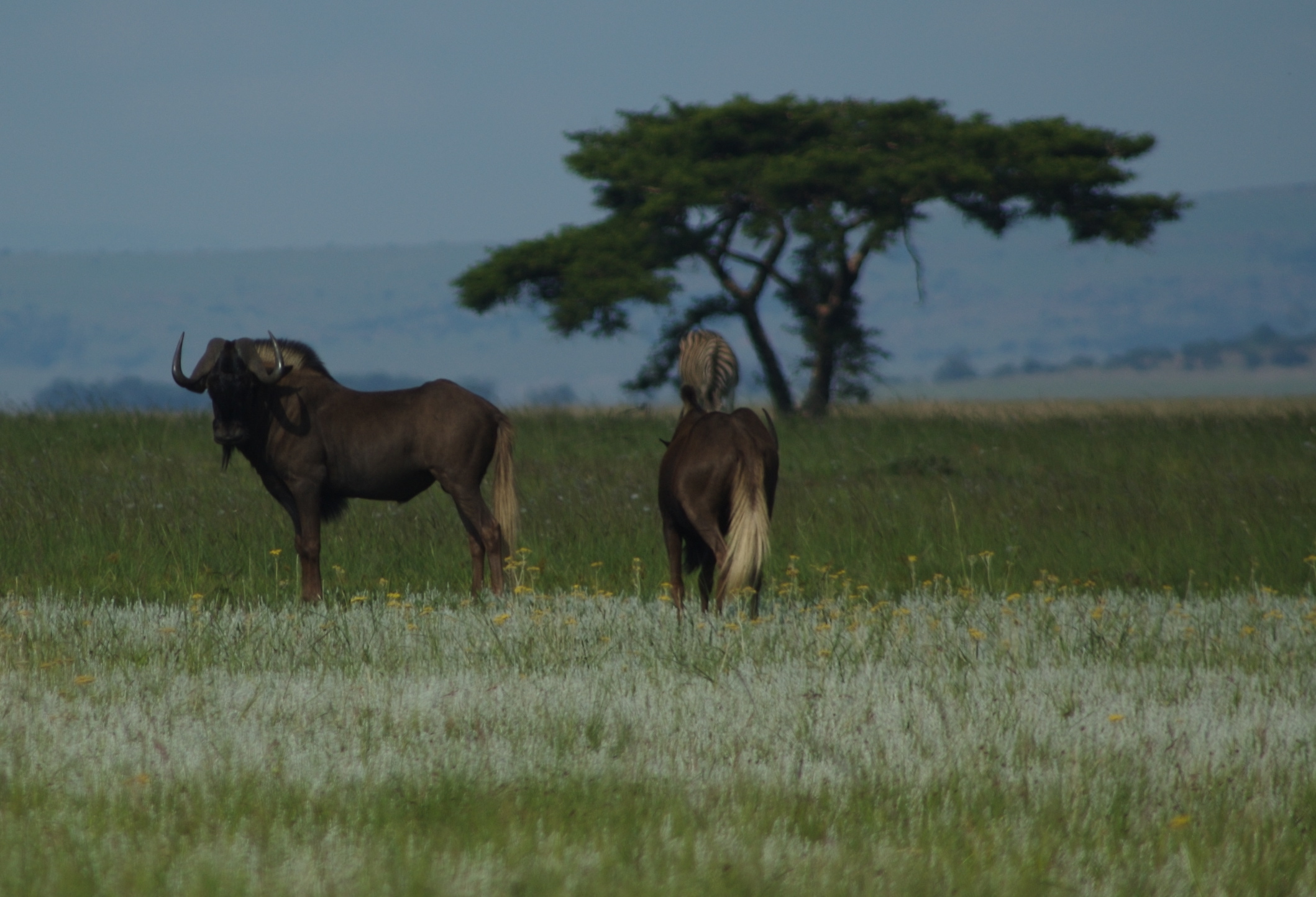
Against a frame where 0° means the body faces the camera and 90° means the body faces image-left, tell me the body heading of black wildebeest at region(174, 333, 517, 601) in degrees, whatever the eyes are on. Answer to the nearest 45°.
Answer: approximately 90°

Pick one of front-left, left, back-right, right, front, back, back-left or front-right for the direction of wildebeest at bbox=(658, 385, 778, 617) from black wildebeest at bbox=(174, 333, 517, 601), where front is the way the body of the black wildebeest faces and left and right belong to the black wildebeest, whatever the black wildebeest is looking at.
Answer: back-left

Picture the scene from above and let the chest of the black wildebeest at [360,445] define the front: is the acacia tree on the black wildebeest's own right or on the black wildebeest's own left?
on the black wildebeest's own right
